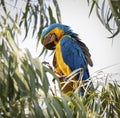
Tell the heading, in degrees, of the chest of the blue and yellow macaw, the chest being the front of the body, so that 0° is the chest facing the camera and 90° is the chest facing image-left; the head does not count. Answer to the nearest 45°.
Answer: approximately 90°
